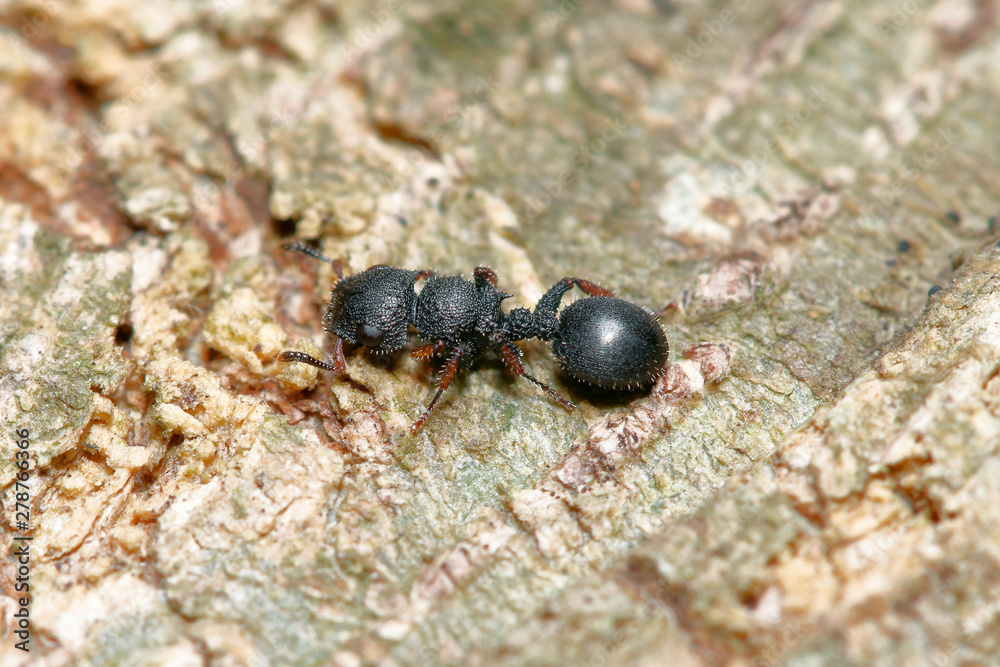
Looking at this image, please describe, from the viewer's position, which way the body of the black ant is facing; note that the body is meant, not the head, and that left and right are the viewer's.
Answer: facing to the left of the viewer
